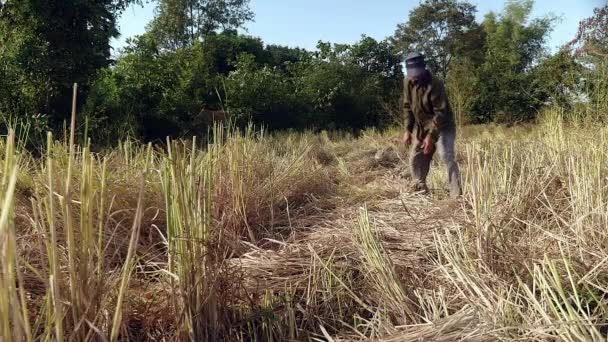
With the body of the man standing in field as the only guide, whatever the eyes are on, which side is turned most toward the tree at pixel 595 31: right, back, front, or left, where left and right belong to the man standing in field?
back

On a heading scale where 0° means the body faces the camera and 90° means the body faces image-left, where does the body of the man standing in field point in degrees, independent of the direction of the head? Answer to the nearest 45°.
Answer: approximately 45°

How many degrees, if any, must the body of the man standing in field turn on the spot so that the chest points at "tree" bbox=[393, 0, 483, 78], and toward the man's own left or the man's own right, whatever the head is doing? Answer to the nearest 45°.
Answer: approximately 135° to the man's own right

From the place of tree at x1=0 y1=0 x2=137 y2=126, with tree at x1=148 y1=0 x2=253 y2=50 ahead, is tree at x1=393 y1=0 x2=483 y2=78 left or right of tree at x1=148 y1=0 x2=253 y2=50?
right

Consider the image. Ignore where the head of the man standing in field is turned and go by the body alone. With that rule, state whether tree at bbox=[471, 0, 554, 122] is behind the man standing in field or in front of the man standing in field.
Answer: behind
